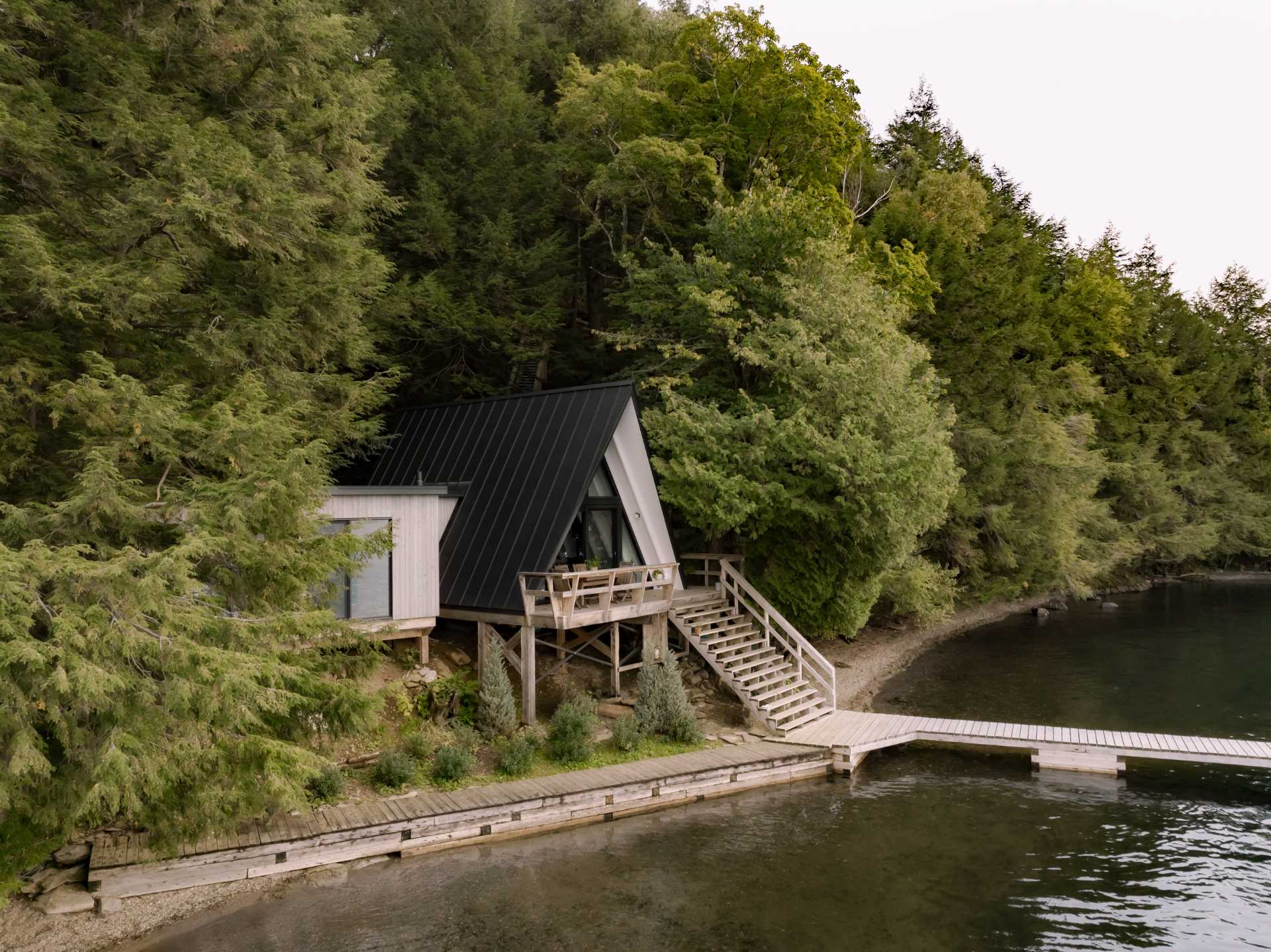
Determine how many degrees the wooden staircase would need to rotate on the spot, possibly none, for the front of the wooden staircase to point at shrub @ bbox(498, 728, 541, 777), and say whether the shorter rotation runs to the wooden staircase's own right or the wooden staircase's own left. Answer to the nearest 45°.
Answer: approximately 90° to the wooden staircase's own right

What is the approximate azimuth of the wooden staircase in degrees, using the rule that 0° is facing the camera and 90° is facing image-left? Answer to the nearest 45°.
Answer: approximately 315°

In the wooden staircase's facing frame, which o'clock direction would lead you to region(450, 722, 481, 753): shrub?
The shrub is roughly at 3 o'clock from the wooden staircase.

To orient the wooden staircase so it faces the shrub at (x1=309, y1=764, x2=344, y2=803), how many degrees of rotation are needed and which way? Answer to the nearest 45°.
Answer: approximately 90° to its right

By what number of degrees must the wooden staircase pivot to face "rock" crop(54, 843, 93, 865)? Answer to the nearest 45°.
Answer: approximately 90° to its right

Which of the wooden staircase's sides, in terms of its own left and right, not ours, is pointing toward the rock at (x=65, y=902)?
right

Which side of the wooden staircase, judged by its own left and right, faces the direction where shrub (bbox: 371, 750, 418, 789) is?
right

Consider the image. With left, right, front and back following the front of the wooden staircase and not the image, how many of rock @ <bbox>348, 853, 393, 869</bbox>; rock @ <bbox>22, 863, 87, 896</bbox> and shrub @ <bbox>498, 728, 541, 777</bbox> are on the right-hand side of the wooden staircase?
3

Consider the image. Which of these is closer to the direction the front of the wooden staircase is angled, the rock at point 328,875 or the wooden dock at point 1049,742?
the wooden dock

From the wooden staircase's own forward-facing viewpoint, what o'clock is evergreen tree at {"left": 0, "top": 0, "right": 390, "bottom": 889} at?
The evergreen tree is roughly at 3 o'clock from the wooden staircase.

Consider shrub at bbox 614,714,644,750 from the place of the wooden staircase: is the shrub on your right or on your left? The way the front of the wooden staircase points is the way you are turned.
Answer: on your right

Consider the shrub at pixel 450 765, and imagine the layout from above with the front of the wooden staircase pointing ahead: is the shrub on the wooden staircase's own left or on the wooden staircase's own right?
on the wooden staircase's own right

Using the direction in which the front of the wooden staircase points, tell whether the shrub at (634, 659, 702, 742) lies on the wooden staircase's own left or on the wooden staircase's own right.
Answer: on the wooden staircase's own right
